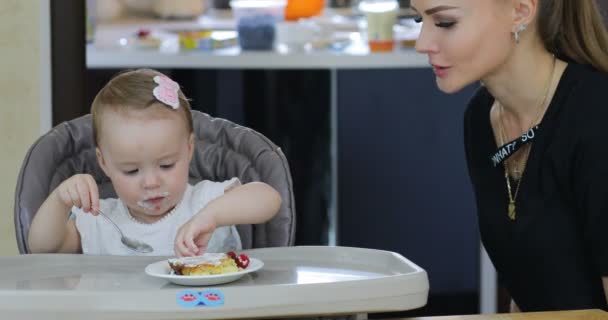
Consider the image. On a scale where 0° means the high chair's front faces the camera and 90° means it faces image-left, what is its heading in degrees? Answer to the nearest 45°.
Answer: approximately 0°

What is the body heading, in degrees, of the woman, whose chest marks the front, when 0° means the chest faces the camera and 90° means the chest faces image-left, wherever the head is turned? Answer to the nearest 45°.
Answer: approximately 45°

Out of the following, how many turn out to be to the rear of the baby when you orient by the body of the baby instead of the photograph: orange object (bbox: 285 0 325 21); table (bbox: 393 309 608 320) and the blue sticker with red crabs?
1

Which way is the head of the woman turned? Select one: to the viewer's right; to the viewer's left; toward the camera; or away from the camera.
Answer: to the viewer's left

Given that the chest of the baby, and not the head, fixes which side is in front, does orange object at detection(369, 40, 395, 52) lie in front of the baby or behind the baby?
behind

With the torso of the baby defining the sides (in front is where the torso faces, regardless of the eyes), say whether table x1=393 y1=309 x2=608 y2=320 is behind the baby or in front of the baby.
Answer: in front

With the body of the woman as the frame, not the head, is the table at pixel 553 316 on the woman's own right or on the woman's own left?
on the woman's own left

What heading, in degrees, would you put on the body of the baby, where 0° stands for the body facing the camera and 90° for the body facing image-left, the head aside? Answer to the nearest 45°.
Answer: approximately 0°

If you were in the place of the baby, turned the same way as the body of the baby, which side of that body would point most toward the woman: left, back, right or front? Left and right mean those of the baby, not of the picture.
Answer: left

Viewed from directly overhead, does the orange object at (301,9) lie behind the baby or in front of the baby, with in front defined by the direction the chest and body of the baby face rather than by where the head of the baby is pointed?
behind

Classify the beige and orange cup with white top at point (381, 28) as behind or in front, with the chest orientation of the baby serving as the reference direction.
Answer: behind

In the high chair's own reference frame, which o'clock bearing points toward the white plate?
The white plate is roughly at 12 o'clock from the high chair.
